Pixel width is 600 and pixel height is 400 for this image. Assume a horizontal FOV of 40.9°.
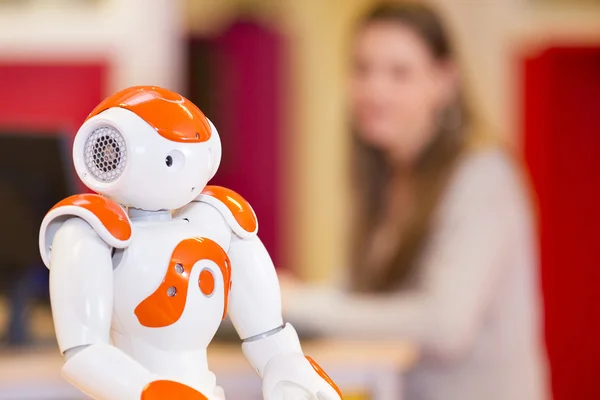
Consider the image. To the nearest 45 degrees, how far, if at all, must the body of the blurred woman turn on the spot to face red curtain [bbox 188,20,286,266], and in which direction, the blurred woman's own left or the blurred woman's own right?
approximately 90° to the blurred woman's own right

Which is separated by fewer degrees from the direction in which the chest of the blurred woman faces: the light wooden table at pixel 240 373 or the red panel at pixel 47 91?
the light wooden table

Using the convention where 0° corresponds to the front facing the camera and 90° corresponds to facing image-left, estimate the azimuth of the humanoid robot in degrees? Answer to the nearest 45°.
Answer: approximately 315°

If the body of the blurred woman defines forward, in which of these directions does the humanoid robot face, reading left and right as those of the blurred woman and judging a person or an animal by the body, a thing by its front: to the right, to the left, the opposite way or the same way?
to the left

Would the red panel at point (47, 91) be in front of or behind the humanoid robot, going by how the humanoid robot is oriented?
behind

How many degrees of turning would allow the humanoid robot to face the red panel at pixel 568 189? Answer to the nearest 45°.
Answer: approximately 90° to its left

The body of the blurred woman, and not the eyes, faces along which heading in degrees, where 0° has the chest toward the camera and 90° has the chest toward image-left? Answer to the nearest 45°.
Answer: approximately 45°

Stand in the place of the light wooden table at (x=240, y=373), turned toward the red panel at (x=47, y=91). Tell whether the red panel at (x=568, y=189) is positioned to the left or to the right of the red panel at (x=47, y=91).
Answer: right
